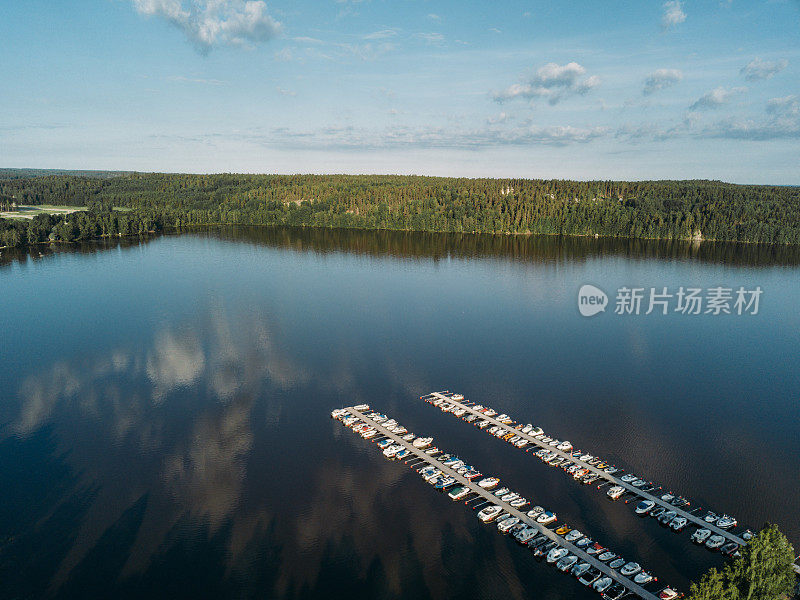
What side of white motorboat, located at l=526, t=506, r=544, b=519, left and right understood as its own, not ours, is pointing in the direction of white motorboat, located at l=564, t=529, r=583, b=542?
left

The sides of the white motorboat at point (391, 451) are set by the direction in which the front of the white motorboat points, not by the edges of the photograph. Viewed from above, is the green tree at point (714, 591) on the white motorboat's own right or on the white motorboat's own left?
on the white motorboat's own right

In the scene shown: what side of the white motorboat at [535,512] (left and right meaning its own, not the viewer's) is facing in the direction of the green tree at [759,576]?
left

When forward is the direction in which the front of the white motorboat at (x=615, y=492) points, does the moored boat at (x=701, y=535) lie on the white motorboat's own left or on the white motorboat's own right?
on the white motorboat's own right

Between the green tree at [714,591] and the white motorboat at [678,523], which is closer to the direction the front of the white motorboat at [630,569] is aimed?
the green tree

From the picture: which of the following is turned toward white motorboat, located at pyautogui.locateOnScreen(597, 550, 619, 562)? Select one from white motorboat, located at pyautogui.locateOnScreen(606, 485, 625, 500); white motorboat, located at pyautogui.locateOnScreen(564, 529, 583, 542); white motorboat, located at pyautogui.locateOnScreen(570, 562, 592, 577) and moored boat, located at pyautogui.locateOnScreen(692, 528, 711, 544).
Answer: white motorboat, located at pyautogui.locateOnScreen(570, 562, 592, 577)

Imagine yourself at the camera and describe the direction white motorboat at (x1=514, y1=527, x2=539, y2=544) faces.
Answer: facing away from the viewer and to the right of the viewer

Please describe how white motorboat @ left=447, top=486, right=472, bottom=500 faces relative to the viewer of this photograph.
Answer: facing away from the viewer and to the right of the viewer

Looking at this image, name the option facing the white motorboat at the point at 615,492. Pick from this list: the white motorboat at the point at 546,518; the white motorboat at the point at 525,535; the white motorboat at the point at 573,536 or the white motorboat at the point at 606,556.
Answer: the white motorboat at the point at 525,535

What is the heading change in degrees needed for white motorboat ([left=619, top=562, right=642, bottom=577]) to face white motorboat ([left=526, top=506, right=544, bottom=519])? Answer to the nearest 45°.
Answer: approximately 90° to its right

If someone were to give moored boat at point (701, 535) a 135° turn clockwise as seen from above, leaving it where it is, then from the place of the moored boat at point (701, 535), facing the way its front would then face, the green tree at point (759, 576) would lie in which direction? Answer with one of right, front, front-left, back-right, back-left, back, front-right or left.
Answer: front
